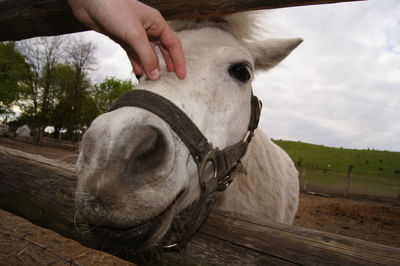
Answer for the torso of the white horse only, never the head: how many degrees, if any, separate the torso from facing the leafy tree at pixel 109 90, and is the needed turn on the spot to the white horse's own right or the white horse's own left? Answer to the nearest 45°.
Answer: approximately 135° to the white horse's own right

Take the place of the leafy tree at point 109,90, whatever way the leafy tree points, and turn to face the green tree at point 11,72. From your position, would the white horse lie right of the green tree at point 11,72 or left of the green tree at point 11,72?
left

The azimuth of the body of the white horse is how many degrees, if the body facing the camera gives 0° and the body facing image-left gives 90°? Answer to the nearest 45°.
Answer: approximately 45°

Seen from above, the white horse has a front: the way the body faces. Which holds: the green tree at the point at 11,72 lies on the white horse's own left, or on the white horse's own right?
on the white horse's own right
